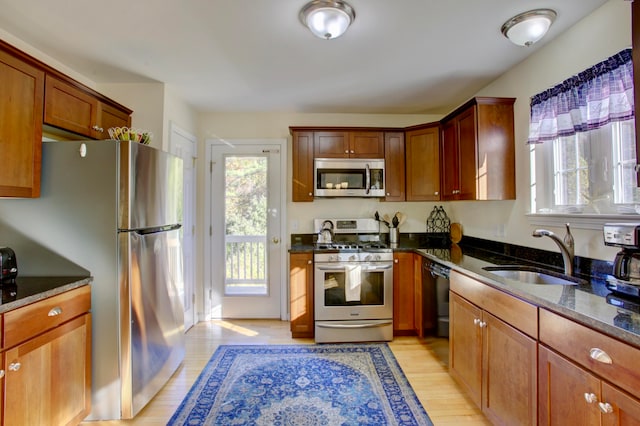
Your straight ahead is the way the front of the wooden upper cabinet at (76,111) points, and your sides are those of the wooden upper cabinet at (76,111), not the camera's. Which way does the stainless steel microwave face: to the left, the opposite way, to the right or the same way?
to the right

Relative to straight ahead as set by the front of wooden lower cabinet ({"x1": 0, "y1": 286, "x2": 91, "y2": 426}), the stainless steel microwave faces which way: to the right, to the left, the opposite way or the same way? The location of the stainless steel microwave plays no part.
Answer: to the right

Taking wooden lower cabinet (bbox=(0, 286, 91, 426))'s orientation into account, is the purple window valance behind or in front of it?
in front

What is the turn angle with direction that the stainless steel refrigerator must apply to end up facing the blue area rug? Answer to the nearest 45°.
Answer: approximately 45° to its left

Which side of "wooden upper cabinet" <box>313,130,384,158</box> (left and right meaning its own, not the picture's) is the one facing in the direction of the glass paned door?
right

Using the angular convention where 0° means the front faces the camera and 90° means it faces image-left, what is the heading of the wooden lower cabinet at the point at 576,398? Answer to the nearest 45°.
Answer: approximately 45°

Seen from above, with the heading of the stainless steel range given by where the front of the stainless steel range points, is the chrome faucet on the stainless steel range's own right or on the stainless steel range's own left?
on the stainless steel range's own left

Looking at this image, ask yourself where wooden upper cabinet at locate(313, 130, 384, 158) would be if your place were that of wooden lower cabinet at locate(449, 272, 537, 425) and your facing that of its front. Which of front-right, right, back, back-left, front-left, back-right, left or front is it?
right

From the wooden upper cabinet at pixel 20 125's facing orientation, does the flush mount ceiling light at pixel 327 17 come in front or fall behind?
in front

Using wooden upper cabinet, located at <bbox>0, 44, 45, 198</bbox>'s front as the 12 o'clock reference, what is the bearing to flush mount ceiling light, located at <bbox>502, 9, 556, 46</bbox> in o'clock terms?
The flush mount ceiling light is roughly at 12 o'clock from the wooden upper cabinet.

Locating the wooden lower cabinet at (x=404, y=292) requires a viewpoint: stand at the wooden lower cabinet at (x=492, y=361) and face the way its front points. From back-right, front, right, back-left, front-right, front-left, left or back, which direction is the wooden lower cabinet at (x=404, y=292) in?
right

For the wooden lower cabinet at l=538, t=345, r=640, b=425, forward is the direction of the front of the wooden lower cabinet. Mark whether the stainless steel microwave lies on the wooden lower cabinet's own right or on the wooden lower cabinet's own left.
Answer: on the wooden lower cabinet's own right

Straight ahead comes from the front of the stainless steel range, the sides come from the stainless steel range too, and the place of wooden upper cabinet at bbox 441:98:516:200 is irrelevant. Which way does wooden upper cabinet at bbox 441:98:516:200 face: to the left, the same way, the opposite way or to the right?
to the right
